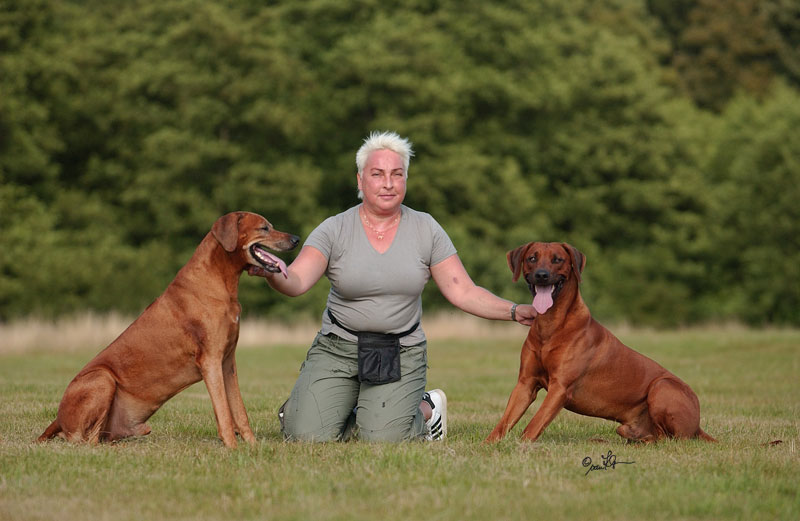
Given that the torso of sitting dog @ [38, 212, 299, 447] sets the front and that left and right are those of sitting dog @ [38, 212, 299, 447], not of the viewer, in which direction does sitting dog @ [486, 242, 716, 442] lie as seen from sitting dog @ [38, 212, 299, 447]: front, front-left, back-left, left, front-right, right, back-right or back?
front

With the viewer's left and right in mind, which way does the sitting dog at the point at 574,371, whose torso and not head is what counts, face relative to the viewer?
facing the viewer and to the left of the viewer

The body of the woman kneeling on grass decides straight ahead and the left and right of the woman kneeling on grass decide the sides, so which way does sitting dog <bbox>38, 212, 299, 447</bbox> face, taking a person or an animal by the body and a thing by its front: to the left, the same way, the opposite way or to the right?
to the left

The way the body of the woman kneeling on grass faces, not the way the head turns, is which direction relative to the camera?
toward the camera

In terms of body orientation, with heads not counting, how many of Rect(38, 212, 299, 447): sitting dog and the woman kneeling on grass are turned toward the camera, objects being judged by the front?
1

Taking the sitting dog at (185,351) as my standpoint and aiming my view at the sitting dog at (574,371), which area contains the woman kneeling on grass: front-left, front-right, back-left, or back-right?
front-left

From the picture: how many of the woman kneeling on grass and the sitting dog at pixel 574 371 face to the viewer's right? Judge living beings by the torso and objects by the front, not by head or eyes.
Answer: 0

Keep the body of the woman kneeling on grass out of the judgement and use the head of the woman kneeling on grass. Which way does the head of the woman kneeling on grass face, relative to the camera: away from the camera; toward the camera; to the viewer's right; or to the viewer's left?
toward the camera

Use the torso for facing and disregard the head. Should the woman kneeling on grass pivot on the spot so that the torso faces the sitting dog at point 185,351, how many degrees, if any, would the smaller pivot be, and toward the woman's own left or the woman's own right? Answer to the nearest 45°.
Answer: approximately 45° to the woman's own right

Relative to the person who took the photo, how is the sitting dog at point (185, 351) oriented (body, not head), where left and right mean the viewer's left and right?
facing to the right of the viewer

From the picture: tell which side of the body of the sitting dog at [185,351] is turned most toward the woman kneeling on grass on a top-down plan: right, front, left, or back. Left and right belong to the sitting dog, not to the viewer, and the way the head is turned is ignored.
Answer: front

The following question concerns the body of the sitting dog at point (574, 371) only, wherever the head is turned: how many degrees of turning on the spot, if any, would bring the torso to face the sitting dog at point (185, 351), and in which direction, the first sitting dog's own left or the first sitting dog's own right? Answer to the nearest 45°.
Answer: approximately 45° to the first sitting dog's own right

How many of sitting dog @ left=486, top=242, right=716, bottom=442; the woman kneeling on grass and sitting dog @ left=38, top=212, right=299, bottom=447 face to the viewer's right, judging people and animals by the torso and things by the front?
1

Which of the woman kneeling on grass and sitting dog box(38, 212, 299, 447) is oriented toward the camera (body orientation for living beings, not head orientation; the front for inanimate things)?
the woman kneeling on grass

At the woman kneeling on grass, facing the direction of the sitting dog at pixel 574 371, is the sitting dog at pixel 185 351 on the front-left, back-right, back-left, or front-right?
back-right
